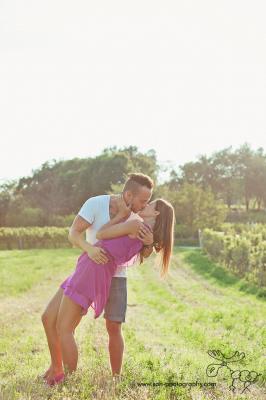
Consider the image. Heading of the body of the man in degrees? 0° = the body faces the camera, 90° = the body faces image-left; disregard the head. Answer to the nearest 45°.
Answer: approximately 315°
